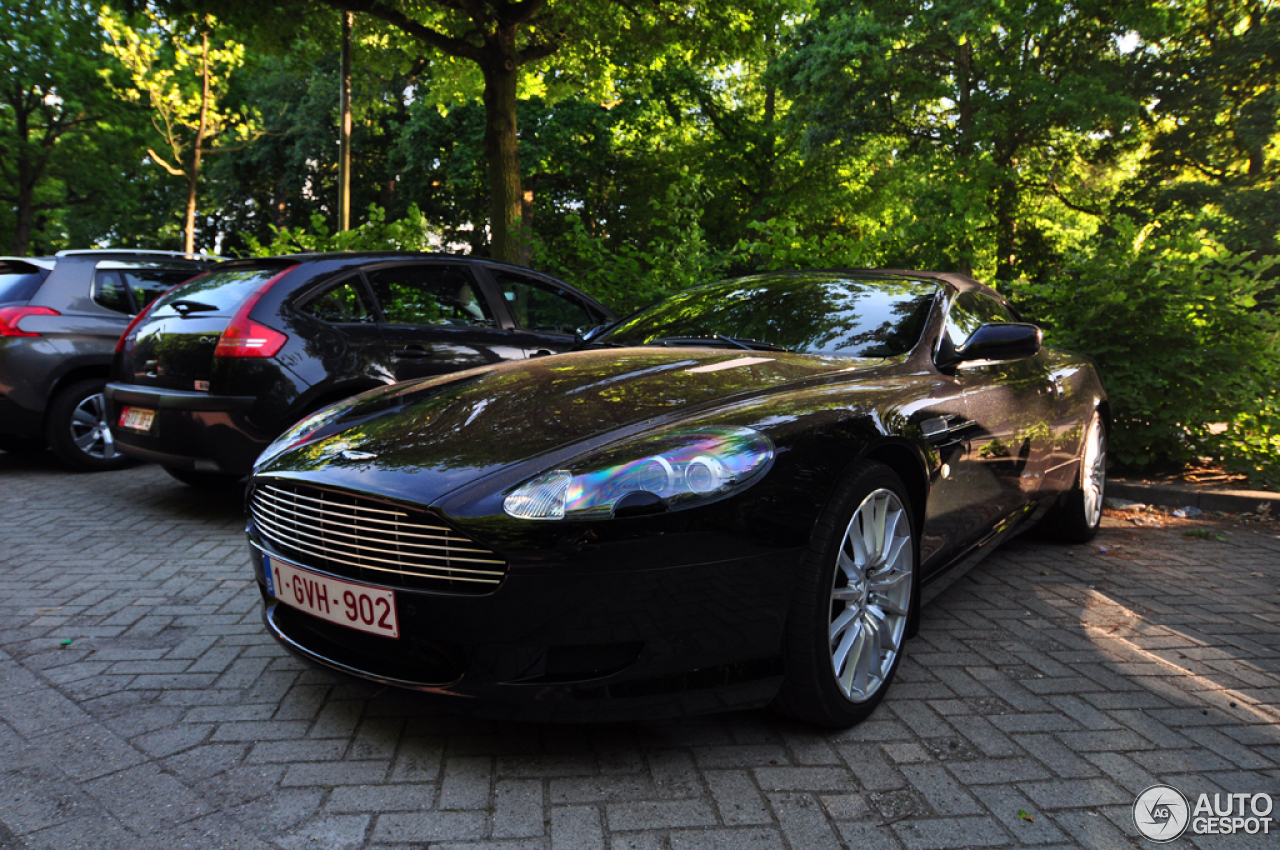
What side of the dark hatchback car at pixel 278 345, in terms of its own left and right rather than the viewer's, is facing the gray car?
left

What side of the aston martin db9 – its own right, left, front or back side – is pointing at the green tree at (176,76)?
right

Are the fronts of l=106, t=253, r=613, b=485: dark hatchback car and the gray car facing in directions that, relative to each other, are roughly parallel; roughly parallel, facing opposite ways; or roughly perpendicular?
roughly parallel

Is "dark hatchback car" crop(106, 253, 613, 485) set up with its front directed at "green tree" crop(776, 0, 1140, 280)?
yes

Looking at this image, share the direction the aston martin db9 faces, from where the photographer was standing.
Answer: facing the viewer and to the left of the viewer

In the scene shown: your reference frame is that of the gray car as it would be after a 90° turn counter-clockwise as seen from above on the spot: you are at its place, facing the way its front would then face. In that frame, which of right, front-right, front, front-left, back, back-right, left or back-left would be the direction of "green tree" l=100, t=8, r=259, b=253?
front-right

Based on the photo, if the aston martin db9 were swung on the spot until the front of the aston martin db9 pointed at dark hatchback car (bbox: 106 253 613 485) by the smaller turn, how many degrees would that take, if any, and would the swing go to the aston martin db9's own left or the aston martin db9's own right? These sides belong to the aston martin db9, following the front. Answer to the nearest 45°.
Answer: approximately 90° to the aston martin db9's own right

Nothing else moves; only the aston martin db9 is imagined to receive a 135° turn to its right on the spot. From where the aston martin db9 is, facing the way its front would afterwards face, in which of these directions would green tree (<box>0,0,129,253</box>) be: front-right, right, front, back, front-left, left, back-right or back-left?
front-left

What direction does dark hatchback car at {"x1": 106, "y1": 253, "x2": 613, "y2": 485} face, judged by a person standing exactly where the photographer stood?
facing away from the viewer and to the right of the viewer

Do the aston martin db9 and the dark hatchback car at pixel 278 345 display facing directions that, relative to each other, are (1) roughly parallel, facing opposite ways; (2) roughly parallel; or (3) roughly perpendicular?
roughly parallel, facing opposite ways

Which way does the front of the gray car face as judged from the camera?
facing away from the viewer and to the right of the viewer

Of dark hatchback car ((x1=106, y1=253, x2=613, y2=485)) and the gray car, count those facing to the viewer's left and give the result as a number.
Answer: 0

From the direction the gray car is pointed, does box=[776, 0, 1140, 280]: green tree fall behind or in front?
in front

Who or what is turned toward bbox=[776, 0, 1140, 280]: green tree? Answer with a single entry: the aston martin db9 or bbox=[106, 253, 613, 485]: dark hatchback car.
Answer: the dark hatchback car

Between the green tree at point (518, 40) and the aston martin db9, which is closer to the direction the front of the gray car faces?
the green tree
